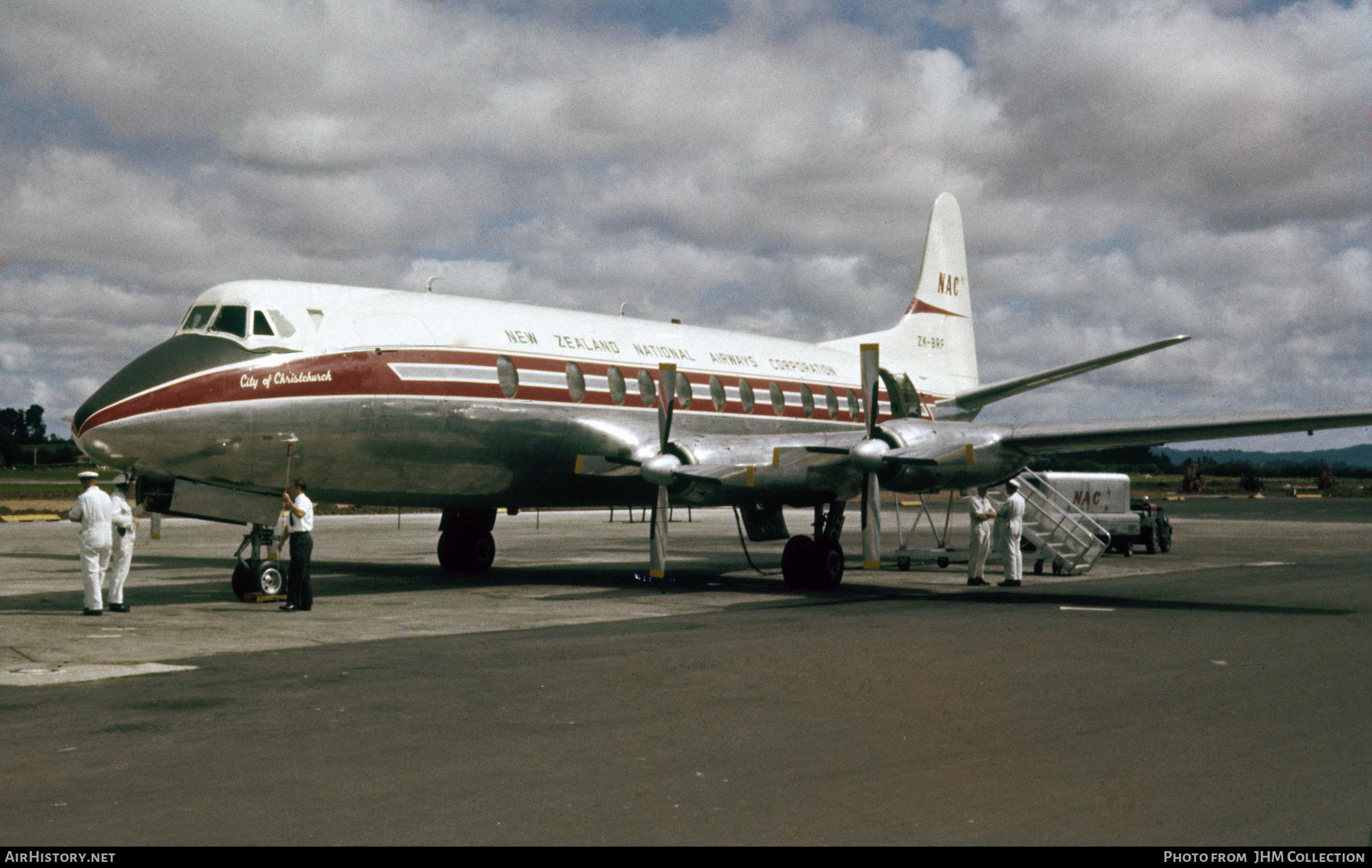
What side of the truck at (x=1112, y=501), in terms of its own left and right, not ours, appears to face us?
right

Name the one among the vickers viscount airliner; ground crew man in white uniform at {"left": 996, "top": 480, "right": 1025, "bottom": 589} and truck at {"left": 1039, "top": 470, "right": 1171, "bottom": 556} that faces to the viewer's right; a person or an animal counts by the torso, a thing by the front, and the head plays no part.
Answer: the truck

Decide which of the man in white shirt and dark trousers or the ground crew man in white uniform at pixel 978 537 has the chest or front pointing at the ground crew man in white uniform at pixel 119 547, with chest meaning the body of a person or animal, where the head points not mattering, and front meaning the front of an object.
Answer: the man in white shirt and dark trousers

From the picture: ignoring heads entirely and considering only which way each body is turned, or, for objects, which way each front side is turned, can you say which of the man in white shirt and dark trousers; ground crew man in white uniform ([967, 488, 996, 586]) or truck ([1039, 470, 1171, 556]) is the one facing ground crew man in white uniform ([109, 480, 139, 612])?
the man in white shirt and dark trousers

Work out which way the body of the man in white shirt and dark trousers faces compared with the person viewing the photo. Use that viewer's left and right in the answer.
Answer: facing to the left of the viewer

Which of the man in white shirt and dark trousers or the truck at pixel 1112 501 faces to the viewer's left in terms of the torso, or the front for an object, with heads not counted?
the man in white shirt and dark trousers

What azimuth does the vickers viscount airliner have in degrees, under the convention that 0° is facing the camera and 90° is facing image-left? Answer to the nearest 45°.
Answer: approximately 45°

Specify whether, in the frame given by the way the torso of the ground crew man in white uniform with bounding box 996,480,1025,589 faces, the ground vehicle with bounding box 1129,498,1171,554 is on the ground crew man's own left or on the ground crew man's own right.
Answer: on the ground crew man's own right

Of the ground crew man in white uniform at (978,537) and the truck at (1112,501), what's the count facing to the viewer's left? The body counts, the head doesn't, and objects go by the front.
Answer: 0

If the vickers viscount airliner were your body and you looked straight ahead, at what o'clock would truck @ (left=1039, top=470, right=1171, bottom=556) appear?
The truck is roughly at 6 o'clock from the vickers viscount airliner.

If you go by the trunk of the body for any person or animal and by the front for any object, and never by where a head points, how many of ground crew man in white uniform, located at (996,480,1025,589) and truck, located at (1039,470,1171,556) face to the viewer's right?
1

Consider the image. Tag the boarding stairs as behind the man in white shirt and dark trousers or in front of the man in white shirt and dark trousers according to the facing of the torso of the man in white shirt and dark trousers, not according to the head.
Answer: behind

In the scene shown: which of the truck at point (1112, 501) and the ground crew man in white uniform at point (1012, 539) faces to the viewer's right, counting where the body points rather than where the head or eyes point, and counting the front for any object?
the truck
